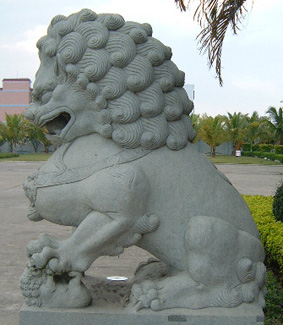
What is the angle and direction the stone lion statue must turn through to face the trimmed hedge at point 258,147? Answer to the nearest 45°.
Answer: approximately 90° to its right

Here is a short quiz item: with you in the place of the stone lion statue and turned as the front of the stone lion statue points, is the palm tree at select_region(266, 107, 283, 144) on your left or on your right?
on your right

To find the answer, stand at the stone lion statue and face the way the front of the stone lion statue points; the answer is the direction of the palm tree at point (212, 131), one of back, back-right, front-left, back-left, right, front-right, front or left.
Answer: right

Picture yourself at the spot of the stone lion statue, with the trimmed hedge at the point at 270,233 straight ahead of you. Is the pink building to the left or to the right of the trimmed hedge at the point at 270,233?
left

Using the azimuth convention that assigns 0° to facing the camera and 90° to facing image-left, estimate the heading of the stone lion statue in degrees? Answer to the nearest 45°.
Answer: approximately 90°

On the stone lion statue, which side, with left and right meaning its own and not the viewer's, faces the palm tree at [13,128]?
right
